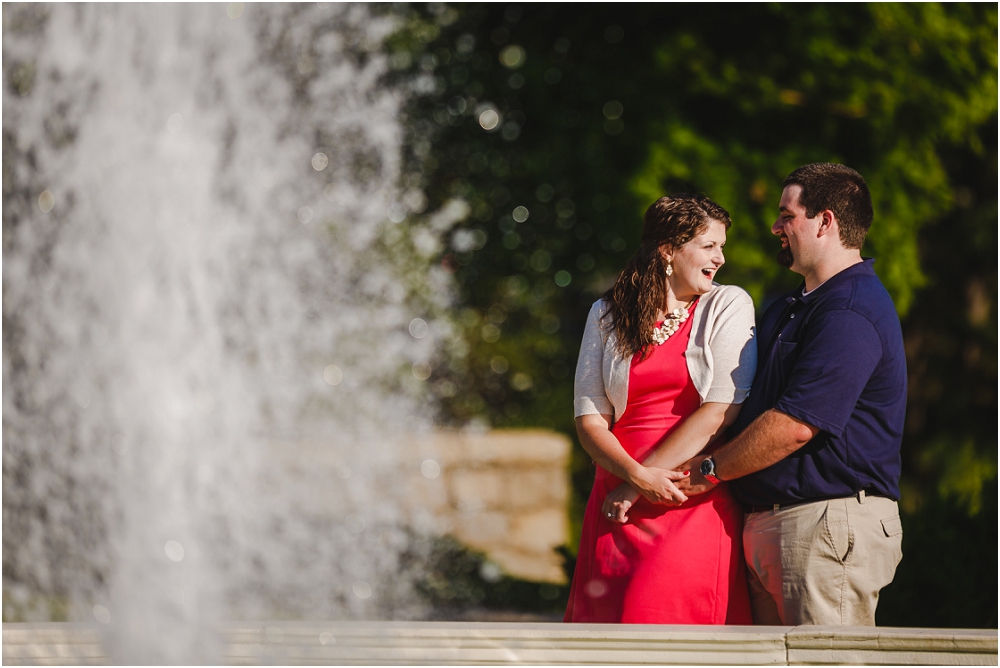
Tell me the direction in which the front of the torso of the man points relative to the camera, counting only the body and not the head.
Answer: to the viewer's left

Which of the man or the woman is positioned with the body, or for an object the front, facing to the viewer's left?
the man

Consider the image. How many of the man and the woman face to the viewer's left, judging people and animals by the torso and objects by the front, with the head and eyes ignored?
1

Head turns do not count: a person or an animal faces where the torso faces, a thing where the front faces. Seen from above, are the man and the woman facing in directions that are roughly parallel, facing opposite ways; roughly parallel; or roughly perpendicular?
roughly perpendicular

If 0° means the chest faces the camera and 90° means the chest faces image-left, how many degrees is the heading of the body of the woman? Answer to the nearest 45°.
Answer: approximately 0°

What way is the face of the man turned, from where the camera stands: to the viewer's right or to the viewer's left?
to the viewer's left

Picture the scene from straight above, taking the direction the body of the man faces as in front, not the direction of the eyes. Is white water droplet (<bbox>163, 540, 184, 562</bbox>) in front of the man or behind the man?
in front
